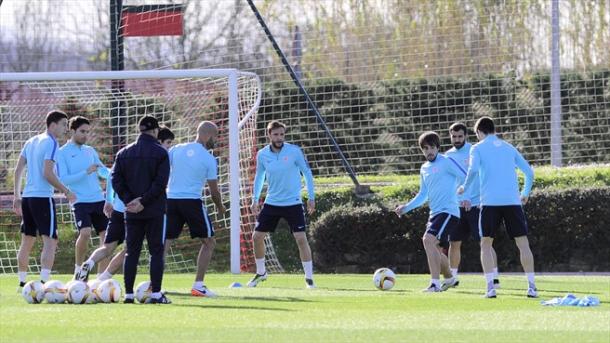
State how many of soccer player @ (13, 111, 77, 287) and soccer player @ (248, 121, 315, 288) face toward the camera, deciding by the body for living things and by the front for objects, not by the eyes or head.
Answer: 1

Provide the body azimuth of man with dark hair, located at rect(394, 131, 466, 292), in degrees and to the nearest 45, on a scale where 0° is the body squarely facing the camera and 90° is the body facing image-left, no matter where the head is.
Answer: approximately 45°

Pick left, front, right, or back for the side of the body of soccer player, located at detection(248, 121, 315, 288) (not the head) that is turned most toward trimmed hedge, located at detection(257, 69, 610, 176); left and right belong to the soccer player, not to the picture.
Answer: back

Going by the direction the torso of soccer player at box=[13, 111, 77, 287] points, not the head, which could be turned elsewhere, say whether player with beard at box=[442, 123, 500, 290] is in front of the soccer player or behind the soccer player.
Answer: in front

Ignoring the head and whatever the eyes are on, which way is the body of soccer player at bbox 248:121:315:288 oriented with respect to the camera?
toward the camera

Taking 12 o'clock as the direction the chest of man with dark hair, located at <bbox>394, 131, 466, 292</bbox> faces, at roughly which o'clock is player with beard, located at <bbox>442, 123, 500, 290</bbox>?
The player with beard is roughly at 5 o'clock from the man with dark hair.

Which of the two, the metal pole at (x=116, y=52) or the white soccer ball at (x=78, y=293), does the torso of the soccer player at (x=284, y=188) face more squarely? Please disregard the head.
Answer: the white soccer ball

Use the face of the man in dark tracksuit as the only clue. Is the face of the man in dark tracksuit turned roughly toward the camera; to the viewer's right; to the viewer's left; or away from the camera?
away from the camera

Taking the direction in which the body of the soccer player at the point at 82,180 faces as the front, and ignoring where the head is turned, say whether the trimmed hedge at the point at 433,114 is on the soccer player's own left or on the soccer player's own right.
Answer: on the soccer player's own left
